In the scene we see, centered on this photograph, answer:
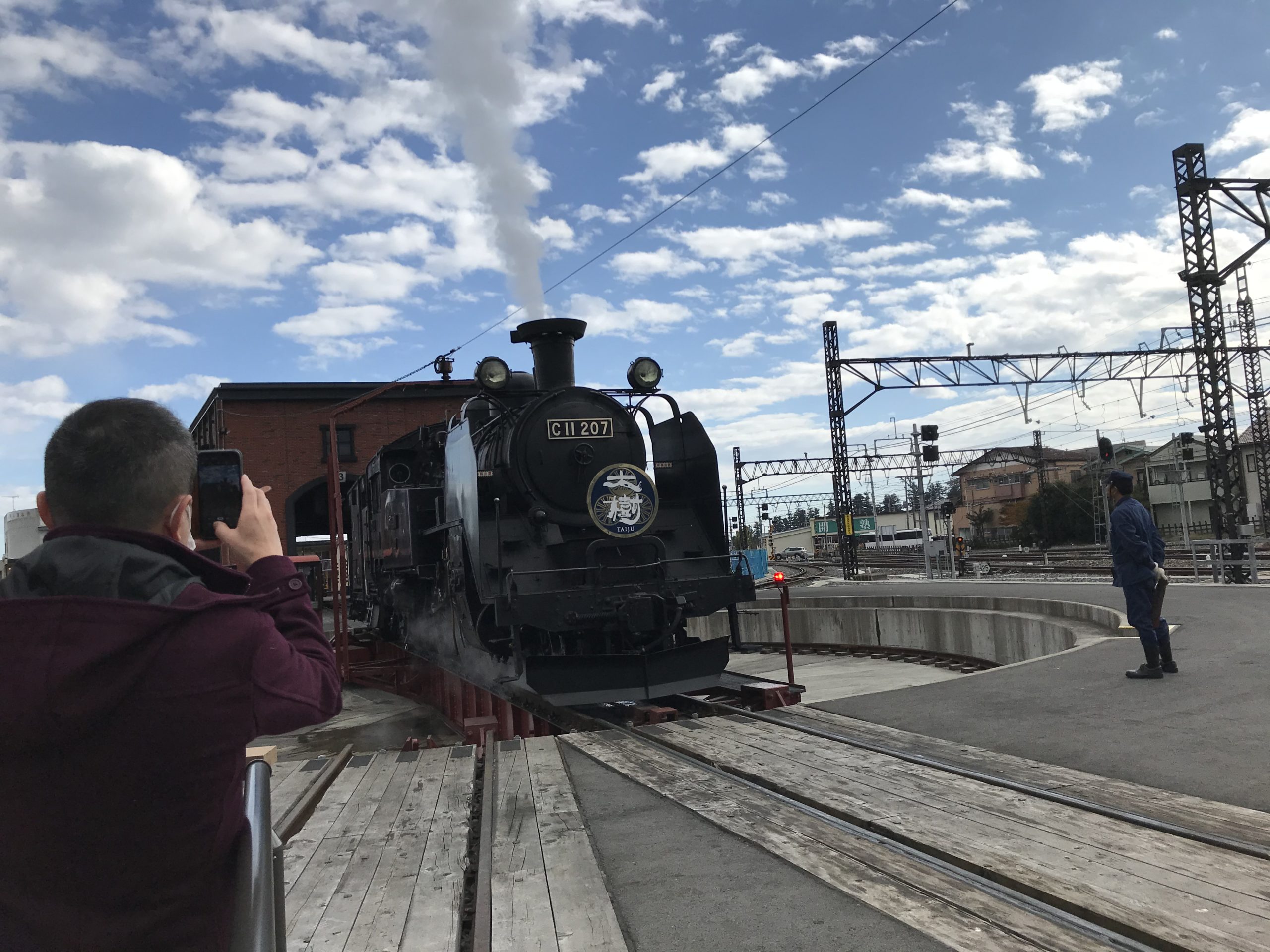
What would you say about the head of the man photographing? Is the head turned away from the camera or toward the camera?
away from the camera

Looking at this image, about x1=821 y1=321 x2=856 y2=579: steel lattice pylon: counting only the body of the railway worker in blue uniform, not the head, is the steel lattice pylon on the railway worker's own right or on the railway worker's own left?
on the railway worker's own right

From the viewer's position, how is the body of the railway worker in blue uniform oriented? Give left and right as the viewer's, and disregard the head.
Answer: facing to the left of the viewer

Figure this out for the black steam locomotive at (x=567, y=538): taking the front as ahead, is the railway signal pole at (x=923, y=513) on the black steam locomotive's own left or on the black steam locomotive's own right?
on the black steam locomotive's own left

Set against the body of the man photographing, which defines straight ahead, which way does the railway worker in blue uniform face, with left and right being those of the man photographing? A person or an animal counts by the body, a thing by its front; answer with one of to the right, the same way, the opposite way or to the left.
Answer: to the left

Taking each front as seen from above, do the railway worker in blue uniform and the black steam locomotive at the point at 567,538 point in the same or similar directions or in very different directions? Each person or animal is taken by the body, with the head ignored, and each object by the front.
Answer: very different directions

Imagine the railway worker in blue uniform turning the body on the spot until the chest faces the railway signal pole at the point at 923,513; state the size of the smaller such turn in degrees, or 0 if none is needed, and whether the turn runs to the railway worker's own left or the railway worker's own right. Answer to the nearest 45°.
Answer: approximately 90° to the railway worker's own right

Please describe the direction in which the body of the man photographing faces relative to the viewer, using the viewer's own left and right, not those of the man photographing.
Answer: facing away from the viewer and to the right of the viewer

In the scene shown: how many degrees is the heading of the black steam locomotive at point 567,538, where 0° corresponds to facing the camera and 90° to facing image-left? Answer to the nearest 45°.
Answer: approximately 315°

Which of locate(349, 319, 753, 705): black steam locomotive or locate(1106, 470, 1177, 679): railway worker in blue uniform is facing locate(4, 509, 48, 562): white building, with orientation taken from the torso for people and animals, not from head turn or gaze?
the railway worker in blue uniform
